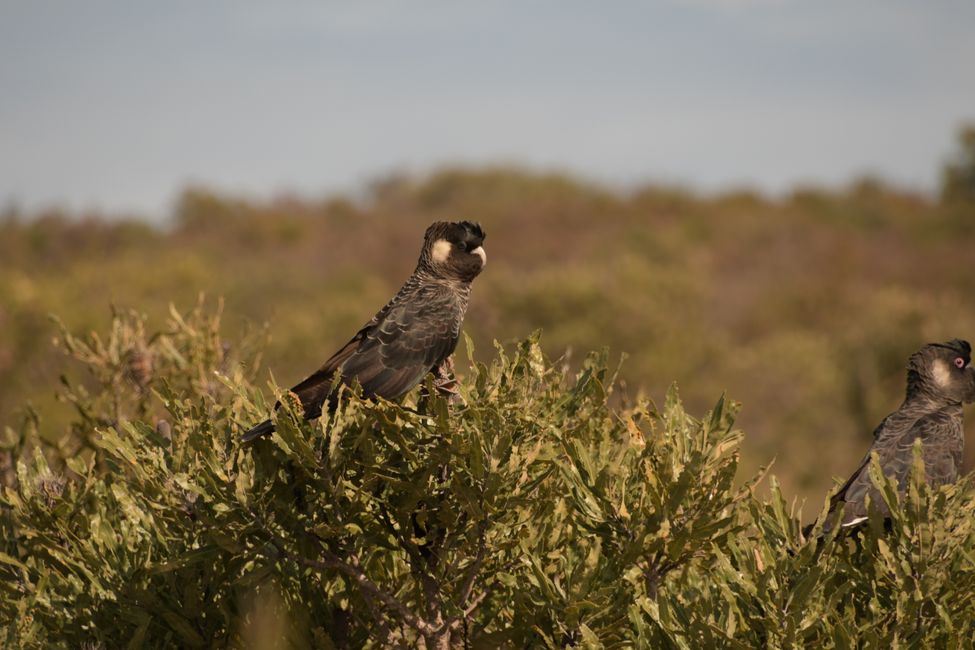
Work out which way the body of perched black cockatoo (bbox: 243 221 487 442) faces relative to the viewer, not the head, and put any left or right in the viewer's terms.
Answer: facing to the right of the viewer

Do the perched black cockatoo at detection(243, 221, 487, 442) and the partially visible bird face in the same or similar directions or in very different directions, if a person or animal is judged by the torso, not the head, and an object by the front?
same or similar directions

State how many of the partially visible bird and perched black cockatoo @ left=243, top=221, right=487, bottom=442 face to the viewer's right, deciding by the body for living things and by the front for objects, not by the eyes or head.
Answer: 2

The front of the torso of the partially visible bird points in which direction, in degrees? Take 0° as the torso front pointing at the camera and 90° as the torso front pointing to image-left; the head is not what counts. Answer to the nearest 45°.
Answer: approximately 270°

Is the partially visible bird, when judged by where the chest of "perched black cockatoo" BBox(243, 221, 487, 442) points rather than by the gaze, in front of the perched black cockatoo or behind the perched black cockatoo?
in front
